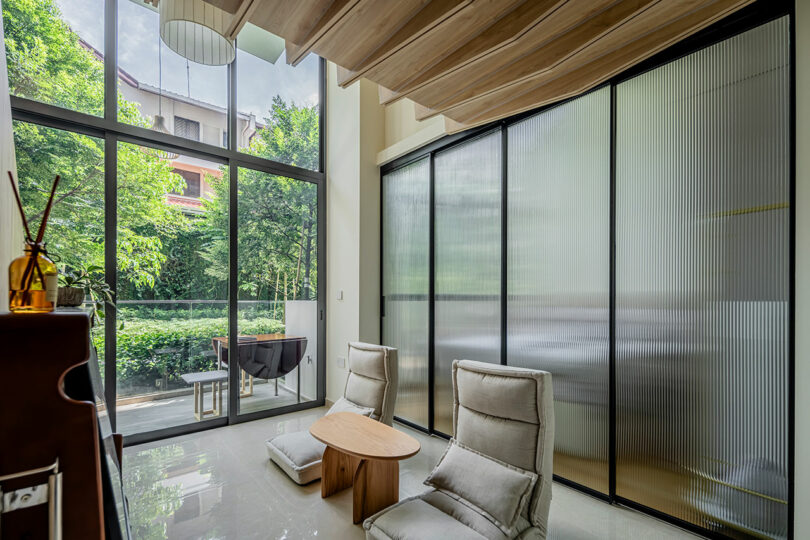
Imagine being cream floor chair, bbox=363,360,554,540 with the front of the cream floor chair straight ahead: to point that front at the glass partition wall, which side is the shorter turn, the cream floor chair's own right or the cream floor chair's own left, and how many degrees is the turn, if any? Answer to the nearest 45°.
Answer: approximately 180°

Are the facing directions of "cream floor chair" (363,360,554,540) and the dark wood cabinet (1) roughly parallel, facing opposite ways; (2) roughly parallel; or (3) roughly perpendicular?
roughly parallel, facing opposite ways

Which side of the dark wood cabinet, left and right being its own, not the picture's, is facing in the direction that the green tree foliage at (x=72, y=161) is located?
left

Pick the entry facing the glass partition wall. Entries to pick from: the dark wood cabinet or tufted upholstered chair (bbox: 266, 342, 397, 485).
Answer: the dark wood cabinet

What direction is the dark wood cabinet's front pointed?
to the viewer's right

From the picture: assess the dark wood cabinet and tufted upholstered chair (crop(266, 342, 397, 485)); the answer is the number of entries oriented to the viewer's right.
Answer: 1

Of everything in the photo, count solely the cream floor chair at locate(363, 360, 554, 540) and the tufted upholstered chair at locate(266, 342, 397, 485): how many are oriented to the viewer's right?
0

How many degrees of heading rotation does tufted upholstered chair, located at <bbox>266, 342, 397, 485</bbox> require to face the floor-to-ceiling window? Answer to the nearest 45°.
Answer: approximately 90° to its right

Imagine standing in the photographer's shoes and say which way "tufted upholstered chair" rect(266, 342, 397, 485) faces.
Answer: facing the viewer and to the left of the viewer

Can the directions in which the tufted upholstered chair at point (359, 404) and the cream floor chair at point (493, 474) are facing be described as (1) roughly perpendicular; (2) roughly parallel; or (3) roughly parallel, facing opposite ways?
roughly parallel

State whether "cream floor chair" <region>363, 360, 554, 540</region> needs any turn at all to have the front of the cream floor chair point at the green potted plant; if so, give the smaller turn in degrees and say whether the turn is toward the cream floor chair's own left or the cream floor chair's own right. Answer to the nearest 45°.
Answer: approximately 45° to the cream floor chair's own right

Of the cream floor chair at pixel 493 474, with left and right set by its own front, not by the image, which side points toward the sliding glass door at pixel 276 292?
right

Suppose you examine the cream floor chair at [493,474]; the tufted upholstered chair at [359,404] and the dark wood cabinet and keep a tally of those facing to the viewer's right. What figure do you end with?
1

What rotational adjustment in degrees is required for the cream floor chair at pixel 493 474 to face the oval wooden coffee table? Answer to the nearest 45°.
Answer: approximately 45° to its right
